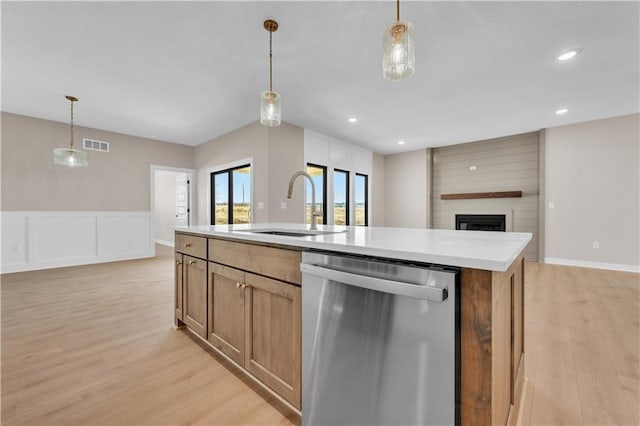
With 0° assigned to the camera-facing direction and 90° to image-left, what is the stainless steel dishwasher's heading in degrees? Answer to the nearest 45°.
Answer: approximately 45°

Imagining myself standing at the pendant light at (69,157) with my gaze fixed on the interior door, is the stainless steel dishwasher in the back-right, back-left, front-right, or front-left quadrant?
back-right

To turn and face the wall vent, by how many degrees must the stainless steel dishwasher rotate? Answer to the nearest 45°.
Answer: approximately 90° to its right

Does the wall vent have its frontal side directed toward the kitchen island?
yes

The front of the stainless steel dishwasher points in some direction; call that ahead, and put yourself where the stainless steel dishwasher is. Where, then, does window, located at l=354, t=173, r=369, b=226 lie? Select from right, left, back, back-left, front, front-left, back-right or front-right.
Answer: back-right

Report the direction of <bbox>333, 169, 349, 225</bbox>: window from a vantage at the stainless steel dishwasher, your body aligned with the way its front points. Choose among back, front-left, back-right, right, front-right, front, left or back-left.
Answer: back-right

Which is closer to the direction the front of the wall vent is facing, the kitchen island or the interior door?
the kitchen island

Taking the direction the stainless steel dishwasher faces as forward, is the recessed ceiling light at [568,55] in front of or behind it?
behind

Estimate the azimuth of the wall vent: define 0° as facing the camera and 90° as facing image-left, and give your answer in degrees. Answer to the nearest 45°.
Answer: approximately 0°
